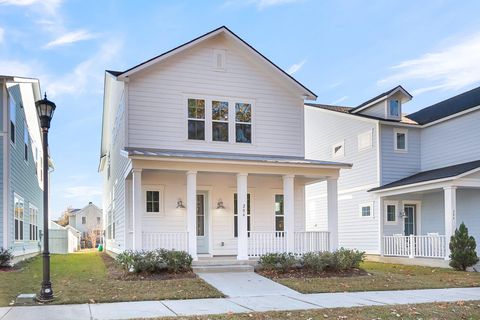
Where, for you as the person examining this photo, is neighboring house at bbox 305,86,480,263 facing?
facing the viewer and to the right of the viewer

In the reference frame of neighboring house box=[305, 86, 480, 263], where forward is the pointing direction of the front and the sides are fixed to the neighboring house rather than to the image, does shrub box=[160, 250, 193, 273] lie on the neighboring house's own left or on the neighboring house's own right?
on the neighboring house's own right

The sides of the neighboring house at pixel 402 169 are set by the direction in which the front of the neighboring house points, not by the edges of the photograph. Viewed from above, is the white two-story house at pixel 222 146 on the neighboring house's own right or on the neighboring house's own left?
on the neighboring house's own right

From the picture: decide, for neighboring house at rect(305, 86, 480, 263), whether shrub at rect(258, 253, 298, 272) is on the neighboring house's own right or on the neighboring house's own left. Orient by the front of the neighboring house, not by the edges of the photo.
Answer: on the neighboring house's own right

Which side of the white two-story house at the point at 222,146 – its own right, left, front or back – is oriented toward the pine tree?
left

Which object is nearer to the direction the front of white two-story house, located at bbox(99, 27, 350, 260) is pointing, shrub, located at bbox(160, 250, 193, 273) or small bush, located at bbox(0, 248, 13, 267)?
the shrub

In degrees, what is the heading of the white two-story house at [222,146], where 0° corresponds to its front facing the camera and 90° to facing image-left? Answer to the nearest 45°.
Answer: approximately 0°

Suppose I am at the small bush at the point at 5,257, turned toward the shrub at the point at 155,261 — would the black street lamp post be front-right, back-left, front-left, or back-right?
front-right

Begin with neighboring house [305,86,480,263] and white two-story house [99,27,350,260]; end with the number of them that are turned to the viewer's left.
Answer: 0

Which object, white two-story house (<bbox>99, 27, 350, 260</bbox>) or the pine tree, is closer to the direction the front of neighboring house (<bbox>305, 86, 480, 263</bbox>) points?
the pine tree
